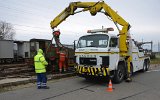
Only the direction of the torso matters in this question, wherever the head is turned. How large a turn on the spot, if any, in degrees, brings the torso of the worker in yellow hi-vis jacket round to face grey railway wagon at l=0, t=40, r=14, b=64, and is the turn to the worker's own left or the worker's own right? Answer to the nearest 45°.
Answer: approximately 45° to the worker's own left

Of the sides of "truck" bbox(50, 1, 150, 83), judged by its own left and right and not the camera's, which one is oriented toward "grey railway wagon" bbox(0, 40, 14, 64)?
right

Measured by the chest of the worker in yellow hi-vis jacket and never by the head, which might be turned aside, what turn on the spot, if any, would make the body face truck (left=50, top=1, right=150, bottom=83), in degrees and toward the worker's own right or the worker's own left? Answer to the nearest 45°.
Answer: approximately 45° to the worker's own right

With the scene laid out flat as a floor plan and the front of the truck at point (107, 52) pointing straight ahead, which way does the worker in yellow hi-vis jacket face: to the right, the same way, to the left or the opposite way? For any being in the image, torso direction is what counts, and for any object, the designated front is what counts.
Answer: the opposite way

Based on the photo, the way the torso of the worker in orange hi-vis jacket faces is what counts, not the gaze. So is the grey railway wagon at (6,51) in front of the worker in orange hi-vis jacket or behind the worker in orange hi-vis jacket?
in front

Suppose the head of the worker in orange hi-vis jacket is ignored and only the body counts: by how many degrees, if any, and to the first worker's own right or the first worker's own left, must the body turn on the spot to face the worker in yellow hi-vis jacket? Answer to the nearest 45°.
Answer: approximately 180°

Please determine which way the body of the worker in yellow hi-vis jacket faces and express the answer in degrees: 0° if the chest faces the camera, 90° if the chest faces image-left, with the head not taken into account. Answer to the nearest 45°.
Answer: approximately 225°

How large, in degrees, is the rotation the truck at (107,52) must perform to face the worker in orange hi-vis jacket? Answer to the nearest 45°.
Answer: approximately 90° to its right

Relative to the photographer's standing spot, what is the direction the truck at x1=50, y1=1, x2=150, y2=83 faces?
facing the viewer and to the left of the viewer

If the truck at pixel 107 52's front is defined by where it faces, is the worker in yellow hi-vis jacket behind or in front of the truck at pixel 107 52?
in front
